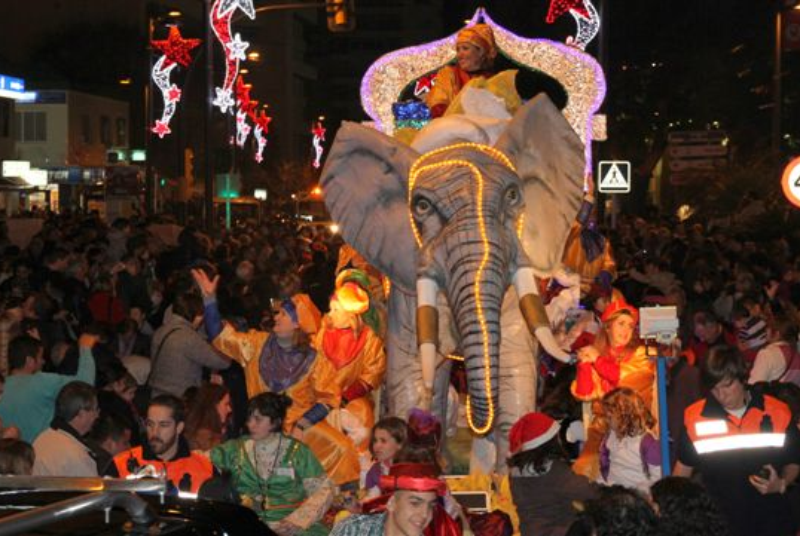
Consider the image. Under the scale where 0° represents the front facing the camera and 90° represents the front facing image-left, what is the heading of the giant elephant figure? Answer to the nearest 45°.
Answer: approximately 0°

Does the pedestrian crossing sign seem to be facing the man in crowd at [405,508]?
yes

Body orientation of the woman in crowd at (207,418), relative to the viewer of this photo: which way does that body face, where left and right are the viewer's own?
facing to the right of the viewer

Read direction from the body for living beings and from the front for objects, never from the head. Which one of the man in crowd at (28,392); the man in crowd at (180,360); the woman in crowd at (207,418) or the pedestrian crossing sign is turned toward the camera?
the pedestrian crossing sign

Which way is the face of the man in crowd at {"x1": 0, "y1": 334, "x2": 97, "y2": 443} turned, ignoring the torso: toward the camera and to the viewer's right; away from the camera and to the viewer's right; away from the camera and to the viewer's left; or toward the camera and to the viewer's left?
away from the camera and to the viewer's right

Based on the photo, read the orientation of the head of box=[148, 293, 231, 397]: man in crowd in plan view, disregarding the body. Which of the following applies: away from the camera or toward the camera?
away from the camera

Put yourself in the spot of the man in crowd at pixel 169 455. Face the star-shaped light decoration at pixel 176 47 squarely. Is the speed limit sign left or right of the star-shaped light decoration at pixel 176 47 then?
right

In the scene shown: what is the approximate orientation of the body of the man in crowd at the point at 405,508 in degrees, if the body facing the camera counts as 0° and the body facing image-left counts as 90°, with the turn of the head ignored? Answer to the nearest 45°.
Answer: approximately 315°

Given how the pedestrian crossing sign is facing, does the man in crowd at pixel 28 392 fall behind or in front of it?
in front
